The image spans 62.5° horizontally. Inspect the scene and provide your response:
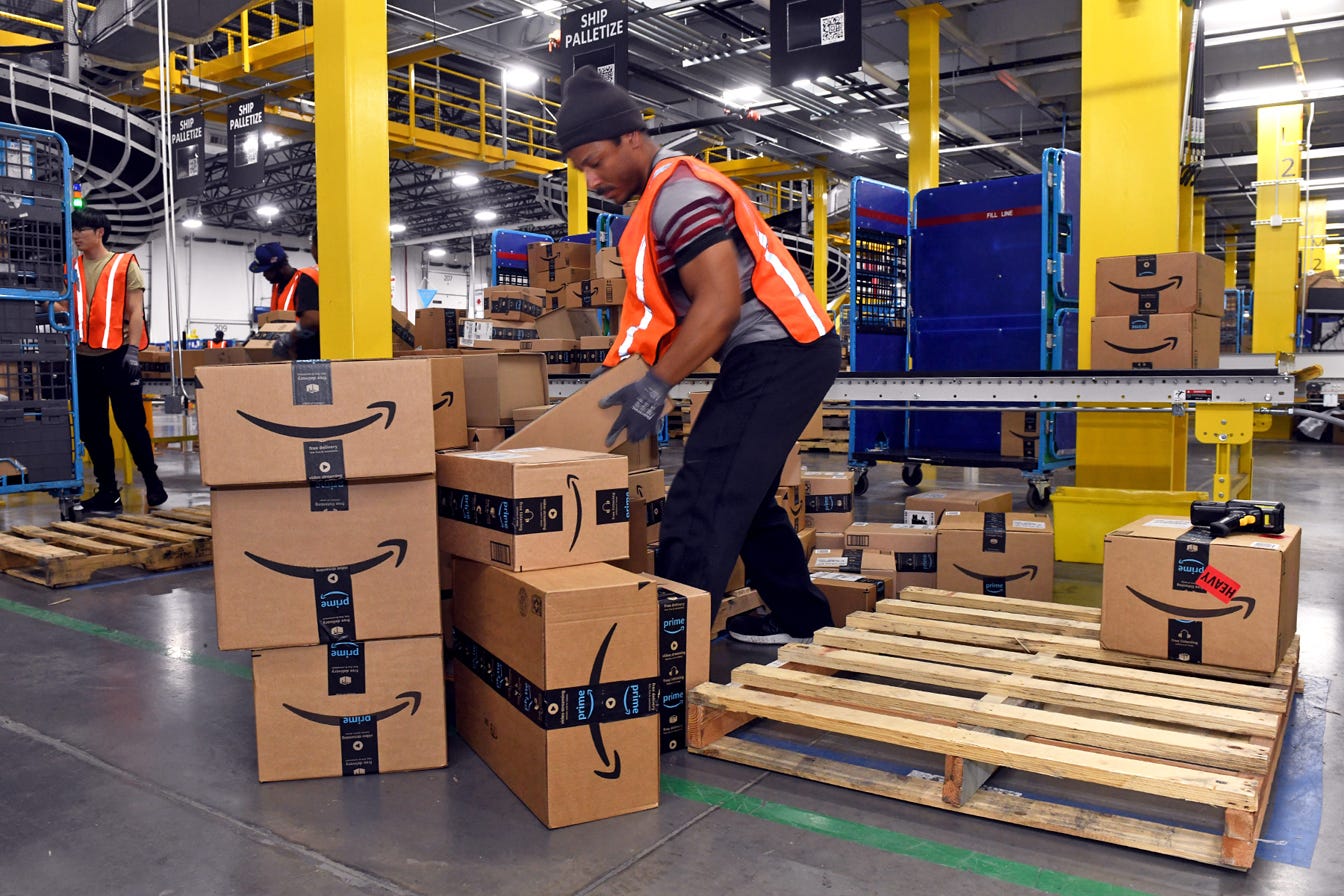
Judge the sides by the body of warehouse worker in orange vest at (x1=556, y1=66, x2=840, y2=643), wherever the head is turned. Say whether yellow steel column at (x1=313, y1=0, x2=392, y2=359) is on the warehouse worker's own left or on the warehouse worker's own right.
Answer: on the warehouse worker's own right

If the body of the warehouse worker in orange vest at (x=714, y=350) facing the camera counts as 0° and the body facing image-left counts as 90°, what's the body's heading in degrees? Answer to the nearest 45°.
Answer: approximately 90°

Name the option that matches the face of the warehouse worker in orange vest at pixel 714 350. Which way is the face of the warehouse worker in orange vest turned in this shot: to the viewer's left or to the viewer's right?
to the viewer's left

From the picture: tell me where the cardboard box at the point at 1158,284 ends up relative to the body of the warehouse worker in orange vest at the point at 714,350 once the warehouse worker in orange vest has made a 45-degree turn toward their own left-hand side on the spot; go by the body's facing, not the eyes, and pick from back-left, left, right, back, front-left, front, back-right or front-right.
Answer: back

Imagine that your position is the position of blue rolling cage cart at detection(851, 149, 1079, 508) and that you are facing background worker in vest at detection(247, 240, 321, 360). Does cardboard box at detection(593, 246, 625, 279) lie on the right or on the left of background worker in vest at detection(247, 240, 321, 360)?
right

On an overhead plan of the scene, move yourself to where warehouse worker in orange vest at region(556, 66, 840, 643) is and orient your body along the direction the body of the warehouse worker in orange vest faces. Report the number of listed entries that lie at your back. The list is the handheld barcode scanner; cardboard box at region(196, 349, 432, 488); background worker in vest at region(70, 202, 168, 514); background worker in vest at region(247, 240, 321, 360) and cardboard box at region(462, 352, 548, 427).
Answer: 1

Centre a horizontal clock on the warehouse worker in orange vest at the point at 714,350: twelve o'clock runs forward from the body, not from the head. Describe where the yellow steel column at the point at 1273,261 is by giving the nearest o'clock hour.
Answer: The yellow steel column is roughly at 4 o'clock from the warehouse worker in orange vest.

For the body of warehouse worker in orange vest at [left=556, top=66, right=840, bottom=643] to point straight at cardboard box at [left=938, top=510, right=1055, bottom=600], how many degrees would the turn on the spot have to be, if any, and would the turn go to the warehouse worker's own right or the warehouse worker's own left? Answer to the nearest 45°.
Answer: approximately 135° to the warehouse worker's own right

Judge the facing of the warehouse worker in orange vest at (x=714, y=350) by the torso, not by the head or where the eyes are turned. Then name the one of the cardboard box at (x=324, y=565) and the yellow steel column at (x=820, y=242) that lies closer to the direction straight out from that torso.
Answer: the cardboard box

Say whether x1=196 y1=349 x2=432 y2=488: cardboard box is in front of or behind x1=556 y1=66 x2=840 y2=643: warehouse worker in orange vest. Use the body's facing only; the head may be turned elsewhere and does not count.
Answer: in front

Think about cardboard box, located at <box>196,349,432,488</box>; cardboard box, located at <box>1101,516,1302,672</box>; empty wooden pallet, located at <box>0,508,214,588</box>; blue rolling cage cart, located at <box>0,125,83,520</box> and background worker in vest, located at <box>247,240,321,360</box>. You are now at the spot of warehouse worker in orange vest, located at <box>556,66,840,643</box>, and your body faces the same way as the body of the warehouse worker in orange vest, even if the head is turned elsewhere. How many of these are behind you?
1

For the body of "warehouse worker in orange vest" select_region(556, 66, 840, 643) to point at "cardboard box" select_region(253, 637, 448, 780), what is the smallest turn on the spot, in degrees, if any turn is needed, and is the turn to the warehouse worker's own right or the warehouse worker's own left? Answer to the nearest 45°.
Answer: approximately 45° to the warehouse worker's own left

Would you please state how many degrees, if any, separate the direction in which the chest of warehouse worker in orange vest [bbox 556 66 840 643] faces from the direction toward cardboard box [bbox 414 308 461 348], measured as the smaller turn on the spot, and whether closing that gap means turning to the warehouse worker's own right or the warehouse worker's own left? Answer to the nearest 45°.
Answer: approximately 90° to the warehouse worker's own right

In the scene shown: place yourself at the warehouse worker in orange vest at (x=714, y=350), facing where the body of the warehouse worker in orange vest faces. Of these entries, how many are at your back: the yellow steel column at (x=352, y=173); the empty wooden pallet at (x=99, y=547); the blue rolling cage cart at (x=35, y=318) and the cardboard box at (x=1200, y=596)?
1

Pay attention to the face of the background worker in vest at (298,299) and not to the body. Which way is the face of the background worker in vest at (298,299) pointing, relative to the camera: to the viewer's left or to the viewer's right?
to the viewer's left
